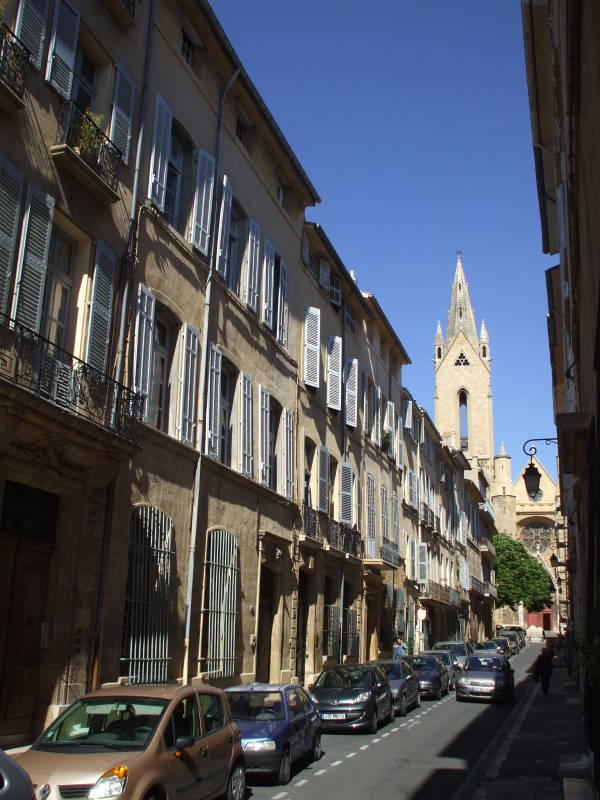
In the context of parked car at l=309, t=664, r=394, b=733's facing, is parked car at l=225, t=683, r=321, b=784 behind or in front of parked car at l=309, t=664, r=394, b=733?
in front

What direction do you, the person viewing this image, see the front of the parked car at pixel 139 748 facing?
facing the viewer and to the left of the viewer

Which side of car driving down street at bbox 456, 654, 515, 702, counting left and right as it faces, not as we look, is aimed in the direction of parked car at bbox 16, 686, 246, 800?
front

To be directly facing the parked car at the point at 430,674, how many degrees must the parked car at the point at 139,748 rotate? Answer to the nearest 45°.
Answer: approximately 180°

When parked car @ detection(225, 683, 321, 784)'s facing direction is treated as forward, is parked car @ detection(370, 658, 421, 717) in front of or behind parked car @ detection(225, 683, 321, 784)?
behind

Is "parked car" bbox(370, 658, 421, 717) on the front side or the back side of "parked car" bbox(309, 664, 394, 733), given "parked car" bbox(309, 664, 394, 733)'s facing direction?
on the back side

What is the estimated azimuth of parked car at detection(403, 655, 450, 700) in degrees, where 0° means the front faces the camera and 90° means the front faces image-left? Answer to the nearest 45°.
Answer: approximately 45°

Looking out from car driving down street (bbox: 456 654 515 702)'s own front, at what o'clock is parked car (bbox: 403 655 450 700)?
parked car (bbox: 403 655 450 700) is roughly at 4 o'clock from car driving down street (bbox: 456 654 515 702).

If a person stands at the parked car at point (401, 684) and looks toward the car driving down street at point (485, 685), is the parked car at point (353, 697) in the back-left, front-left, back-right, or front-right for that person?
back-right

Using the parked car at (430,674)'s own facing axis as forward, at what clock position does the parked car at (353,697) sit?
the parked car at (353,697) is roughly at 11 o'clock from the parked car at (430,674).

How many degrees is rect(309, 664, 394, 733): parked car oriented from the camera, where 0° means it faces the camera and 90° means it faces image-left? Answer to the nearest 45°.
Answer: approximately 45°

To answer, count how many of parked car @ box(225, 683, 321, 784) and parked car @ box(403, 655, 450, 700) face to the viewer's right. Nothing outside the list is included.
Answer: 0
